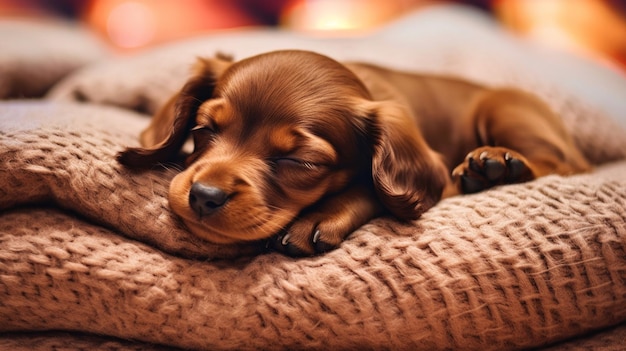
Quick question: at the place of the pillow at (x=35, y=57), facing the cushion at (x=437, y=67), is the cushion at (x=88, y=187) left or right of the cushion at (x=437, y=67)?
right

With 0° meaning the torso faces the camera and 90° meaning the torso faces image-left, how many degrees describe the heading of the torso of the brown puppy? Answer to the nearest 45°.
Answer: approximately 45°

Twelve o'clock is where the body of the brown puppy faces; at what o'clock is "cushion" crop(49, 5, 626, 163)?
The cushion is roughly at 5 o'clock from the brown puppy.

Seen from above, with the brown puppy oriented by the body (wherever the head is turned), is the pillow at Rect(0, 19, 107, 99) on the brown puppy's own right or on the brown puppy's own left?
on the brown puppy's own right
